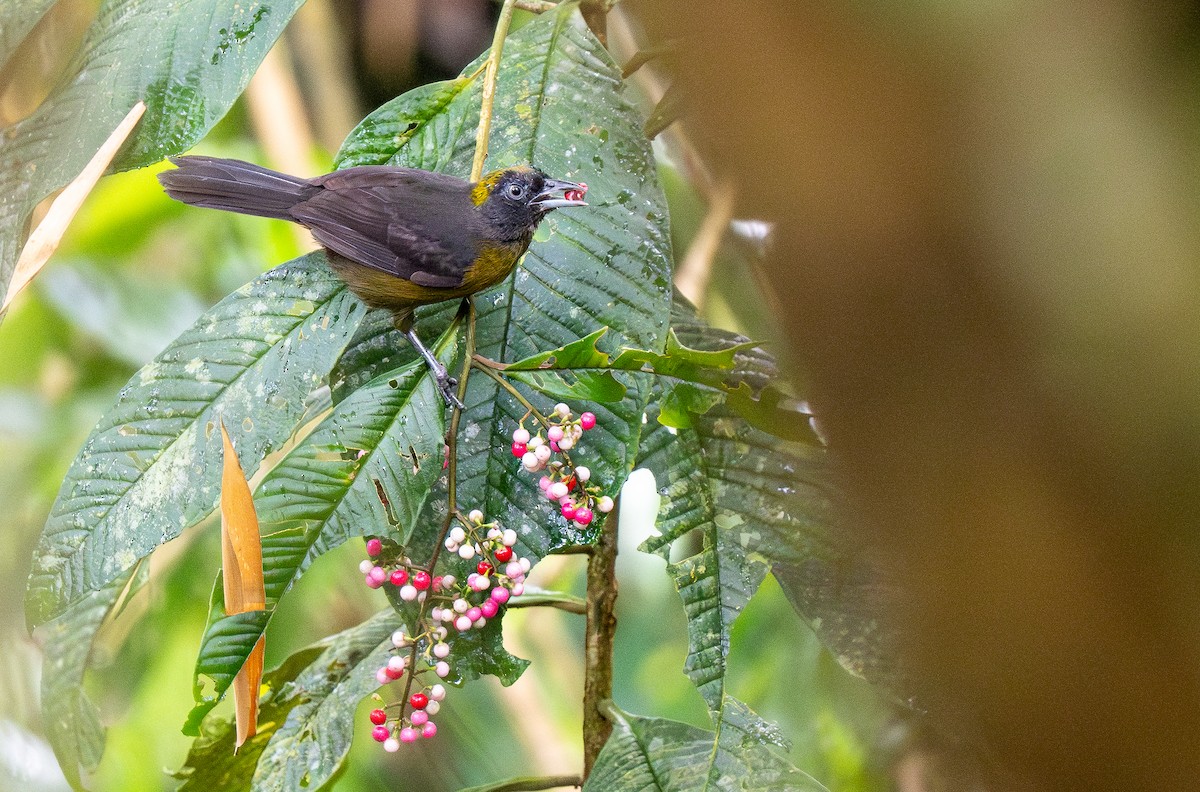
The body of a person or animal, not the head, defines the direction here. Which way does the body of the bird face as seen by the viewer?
to the viewer's right
